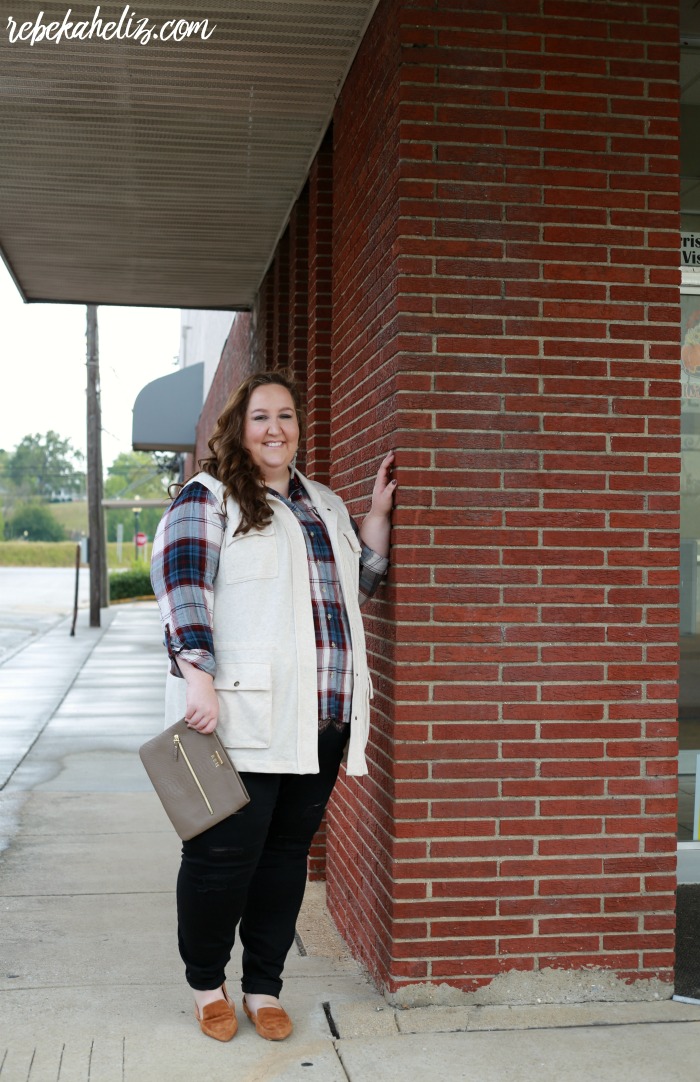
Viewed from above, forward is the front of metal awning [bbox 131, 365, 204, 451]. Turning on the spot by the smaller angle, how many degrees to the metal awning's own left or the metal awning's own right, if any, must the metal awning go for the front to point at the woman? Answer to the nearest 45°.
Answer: approximately 90° to the metal awning's own left

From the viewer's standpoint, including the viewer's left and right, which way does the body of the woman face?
facing the viewer and to the right of the viewer

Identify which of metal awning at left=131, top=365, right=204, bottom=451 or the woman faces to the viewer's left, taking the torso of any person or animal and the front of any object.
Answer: the metal awning

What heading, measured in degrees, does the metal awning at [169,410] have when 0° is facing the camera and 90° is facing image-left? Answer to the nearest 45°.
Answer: approximately 90°

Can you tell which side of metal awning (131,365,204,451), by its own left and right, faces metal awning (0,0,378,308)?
left

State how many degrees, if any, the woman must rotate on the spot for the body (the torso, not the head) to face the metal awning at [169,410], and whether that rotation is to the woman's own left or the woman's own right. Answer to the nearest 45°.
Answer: approximately 135° to the woman's own left
